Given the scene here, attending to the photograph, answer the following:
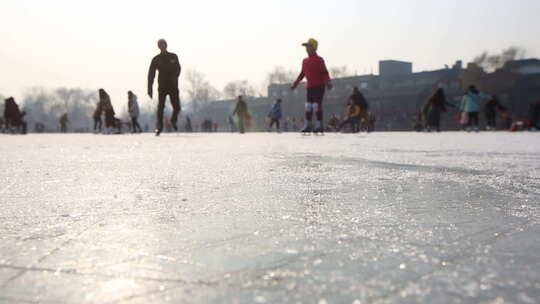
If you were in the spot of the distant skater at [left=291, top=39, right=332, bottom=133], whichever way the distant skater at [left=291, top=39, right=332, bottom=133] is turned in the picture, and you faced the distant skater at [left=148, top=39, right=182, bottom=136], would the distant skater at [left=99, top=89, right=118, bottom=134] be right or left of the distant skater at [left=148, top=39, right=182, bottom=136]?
right

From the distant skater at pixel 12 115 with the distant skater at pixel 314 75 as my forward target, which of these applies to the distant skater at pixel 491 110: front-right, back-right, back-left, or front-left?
front-left

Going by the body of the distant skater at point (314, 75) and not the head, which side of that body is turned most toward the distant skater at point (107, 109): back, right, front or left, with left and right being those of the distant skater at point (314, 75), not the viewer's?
right

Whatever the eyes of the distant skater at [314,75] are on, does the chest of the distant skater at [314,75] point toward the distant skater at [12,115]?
no

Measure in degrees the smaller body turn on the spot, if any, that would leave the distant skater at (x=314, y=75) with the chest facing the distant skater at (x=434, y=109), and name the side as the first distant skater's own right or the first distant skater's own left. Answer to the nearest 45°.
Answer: approximately 180°

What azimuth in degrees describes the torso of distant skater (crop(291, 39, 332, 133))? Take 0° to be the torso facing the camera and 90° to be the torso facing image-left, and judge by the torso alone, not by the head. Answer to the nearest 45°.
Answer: approximately 45°
